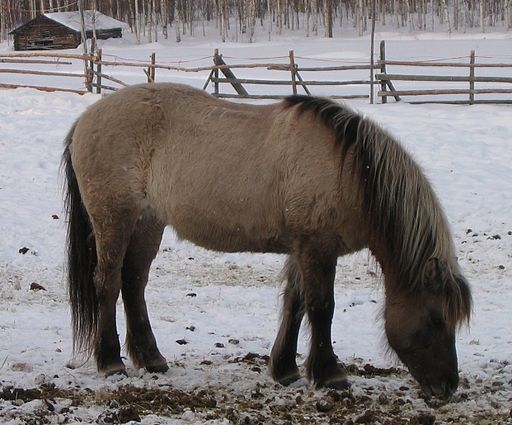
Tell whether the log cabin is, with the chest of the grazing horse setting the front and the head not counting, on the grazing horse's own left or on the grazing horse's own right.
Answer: on the grazing horse's own left

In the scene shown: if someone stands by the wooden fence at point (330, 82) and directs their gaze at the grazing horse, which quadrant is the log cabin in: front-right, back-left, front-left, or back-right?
back-right

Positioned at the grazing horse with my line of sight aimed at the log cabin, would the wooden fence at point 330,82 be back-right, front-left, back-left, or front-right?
front-right

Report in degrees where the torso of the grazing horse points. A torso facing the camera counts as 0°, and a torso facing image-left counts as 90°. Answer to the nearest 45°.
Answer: approximately 270°

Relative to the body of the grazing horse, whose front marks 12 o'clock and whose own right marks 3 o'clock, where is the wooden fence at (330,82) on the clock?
The wooden fence is roughly at 9 o'clock from the grazing horse.
